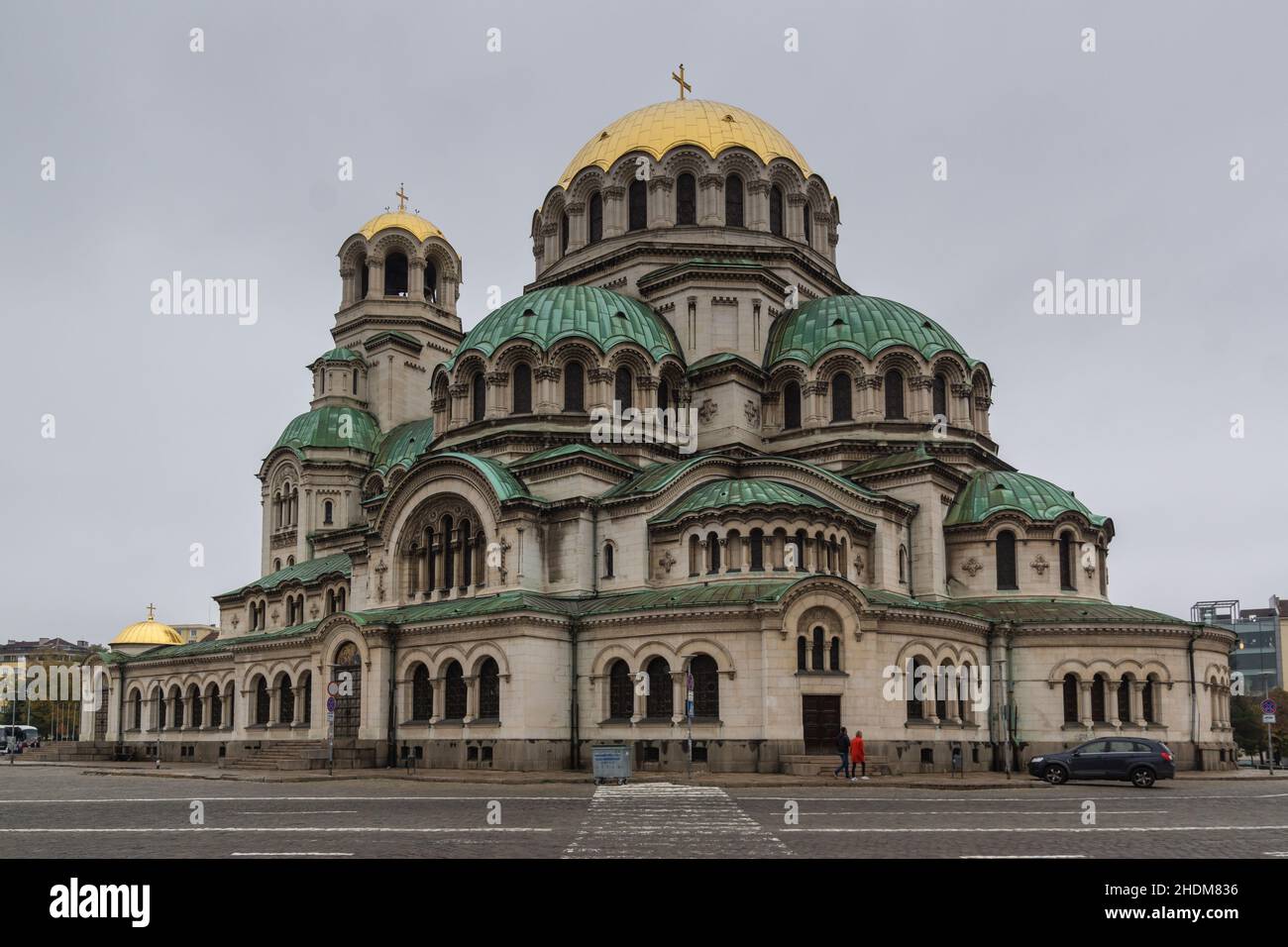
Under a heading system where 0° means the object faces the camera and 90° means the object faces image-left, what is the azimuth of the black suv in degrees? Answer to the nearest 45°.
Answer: approximately 90°

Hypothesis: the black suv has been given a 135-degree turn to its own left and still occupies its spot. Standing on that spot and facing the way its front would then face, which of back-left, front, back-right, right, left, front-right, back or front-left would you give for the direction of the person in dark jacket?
back-right

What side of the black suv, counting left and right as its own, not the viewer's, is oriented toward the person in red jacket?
front
